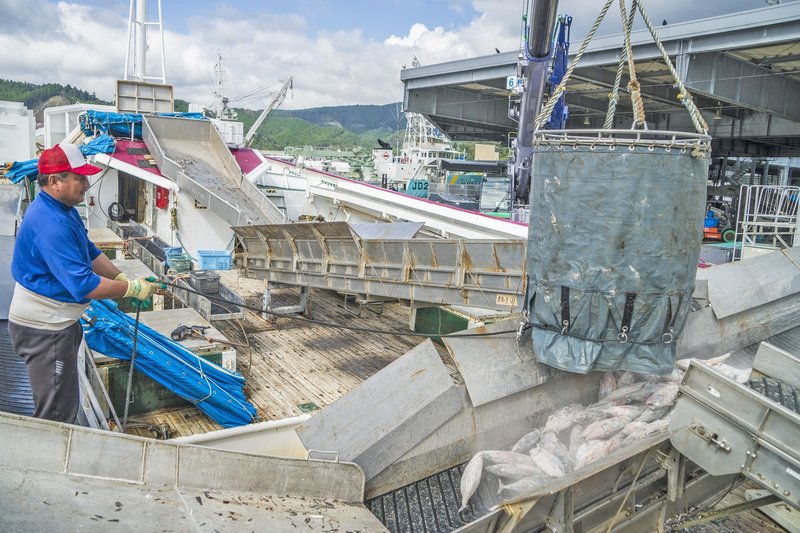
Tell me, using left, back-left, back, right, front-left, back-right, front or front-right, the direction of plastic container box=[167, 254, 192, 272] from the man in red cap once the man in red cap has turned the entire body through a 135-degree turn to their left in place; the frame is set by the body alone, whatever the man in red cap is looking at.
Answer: front-right

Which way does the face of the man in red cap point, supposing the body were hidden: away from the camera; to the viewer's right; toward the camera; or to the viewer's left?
to the viewer's right

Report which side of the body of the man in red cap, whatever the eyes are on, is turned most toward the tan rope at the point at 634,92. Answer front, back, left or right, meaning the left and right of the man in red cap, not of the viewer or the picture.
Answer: front

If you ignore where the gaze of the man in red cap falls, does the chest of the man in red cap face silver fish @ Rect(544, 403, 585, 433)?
yes

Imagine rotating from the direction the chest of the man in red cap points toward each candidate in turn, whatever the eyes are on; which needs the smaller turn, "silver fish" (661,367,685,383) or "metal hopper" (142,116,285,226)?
the silver fish

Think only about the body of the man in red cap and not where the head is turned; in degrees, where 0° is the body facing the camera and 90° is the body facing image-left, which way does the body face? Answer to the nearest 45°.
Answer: approximately 270°
